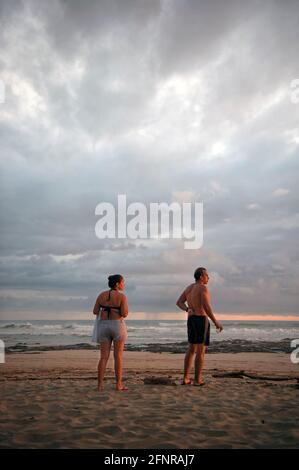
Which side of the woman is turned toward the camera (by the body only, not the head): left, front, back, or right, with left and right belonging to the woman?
back

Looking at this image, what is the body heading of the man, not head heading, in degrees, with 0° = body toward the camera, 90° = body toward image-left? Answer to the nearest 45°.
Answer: approximately 225°

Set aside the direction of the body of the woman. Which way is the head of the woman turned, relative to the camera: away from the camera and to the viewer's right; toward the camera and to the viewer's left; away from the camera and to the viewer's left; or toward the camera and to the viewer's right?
away from the camera and to the viewer's right

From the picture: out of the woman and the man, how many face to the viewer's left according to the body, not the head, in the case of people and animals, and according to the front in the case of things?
0

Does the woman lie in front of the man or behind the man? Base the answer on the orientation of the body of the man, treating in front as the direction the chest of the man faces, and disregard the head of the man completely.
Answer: behind

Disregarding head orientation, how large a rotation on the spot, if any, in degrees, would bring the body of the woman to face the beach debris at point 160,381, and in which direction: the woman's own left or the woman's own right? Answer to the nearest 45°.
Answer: approximately 45° to the woman's own right
